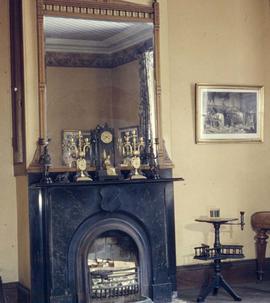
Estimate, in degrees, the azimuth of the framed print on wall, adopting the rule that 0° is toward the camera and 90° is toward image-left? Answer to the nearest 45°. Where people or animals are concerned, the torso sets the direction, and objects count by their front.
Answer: approximately 0°

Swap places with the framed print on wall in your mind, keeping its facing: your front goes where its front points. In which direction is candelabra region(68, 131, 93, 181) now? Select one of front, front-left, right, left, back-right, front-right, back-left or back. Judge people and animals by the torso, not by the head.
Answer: front-right

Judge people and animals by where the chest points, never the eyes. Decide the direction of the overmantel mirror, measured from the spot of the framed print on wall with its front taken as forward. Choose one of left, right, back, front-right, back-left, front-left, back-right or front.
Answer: front-right

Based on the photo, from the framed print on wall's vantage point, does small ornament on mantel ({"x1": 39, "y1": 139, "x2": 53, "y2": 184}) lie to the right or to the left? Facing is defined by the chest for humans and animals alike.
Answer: on its right
